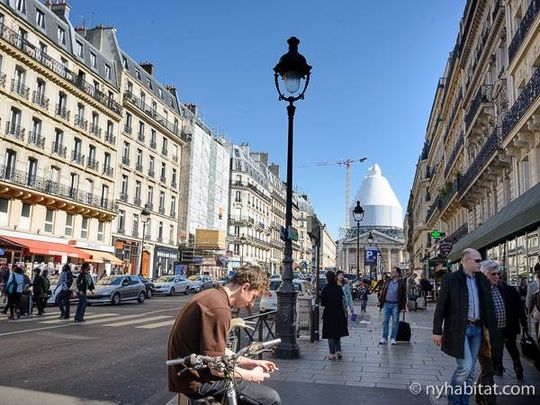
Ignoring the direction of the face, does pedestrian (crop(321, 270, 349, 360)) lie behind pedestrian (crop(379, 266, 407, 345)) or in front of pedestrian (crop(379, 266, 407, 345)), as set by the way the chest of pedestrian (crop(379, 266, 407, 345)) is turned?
in front

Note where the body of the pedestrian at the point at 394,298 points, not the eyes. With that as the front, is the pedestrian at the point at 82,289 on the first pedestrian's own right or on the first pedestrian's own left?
on the first pedestrian's own right

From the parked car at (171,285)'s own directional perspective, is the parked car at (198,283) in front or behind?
behind

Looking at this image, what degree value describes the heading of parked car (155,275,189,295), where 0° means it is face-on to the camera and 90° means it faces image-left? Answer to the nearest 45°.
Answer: approximately 45°

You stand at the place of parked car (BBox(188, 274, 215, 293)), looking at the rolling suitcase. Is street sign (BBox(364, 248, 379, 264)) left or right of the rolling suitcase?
left

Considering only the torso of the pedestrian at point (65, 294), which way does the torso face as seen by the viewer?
away from the camera

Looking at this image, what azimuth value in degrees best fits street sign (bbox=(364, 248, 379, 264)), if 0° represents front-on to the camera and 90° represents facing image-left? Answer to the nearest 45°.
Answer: approximately 0°

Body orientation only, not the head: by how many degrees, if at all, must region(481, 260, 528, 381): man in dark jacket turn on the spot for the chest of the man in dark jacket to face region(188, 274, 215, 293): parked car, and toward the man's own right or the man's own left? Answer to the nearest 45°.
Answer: approximately 90° to the man's own right

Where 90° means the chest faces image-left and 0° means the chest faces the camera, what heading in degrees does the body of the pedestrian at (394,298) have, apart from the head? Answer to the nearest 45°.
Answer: approximately 0°

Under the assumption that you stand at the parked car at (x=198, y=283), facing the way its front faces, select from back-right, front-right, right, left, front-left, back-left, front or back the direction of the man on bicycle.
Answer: front-left

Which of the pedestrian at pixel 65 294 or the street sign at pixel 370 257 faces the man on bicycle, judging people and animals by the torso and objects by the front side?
the street sign

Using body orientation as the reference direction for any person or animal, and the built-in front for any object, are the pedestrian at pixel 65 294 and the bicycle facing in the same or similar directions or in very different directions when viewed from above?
very different directions
